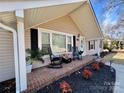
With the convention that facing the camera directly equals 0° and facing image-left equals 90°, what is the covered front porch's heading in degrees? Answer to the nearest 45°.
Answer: approximately 315°
